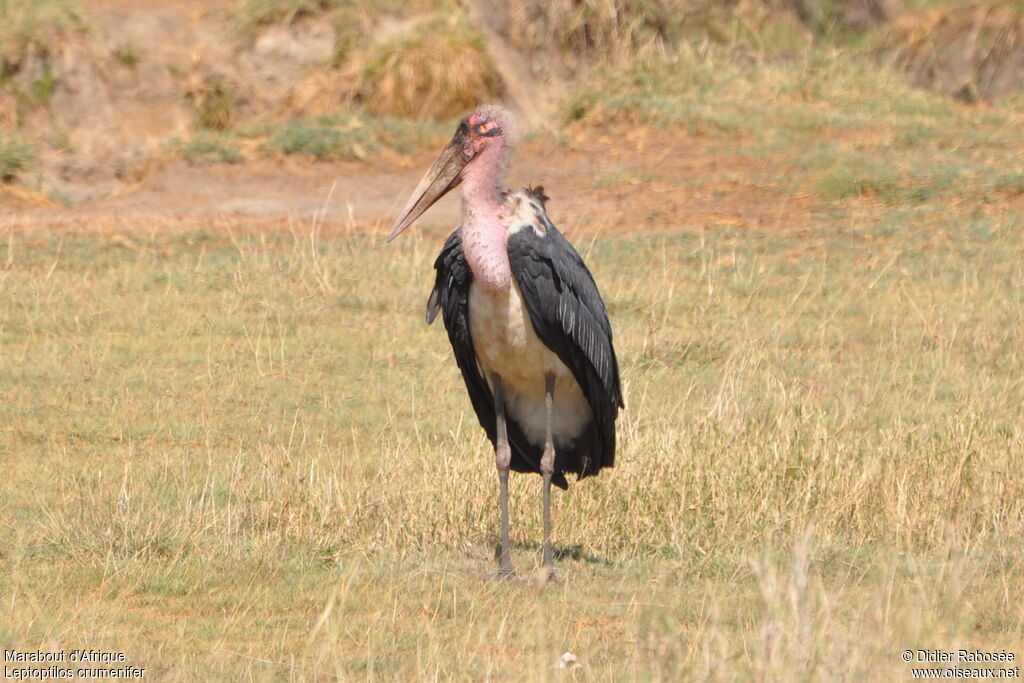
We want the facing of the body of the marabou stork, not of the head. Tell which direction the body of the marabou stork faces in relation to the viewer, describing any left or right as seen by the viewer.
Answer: facing the viewer and to the left of the viewer
